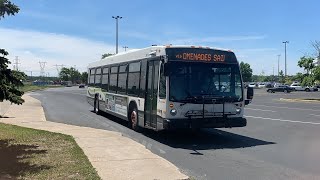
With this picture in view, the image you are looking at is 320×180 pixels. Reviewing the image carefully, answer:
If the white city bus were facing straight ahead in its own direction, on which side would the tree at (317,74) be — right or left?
on its left

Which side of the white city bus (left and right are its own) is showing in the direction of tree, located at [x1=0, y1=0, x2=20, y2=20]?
right

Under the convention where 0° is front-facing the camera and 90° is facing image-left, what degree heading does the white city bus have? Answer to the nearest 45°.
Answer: approximately 315°

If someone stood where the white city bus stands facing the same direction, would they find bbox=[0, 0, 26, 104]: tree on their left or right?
on their right

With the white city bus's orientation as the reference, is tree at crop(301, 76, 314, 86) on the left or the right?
on its left
